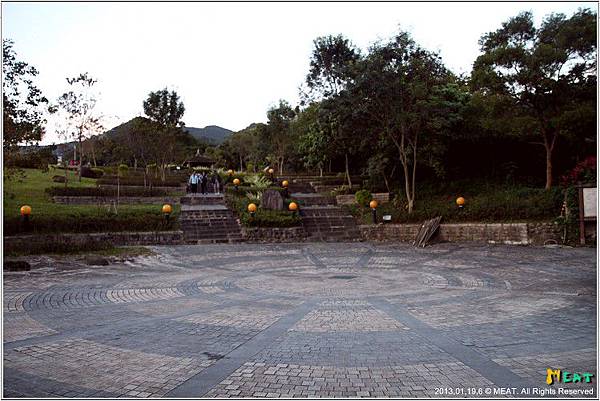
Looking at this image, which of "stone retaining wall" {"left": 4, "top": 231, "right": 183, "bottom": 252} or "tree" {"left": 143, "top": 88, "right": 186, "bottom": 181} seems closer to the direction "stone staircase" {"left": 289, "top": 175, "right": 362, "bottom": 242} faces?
the stone retaining wall

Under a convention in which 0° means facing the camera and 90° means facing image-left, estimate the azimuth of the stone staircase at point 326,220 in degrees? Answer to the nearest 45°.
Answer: approximately 0°

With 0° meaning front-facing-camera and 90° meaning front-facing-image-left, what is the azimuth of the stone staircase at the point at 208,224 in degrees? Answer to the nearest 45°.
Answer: approximately 0°

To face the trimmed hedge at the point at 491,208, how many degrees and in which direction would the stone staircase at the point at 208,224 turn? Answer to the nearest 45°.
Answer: approximately 90° to its left

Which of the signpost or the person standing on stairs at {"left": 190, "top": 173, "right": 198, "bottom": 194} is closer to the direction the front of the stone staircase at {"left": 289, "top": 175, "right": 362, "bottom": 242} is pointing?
the signpost

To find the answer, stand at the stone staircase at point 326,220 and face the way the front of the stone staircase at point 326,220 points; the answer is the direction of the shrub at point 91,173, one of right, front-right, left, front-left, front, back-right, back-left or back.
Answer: back-right

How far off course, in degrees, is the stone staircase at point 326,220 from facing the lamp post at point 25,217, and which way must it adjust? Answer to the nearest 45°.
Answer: approximately 45° to its right

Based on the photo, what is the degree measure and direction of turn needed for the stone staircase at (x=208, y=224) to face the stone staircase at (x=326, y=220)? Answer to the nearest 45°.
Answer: approximately 90° to its left

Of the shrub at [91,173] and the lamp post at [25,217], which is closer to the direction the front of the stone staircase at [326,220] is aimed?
the lamp post

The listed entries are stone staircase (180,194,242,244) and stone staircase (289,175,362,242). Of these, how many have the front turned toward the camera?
2

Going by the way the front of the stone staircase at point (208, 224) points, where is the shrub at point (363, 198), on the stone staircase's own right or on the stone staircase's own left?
on the stone staircase's own left
